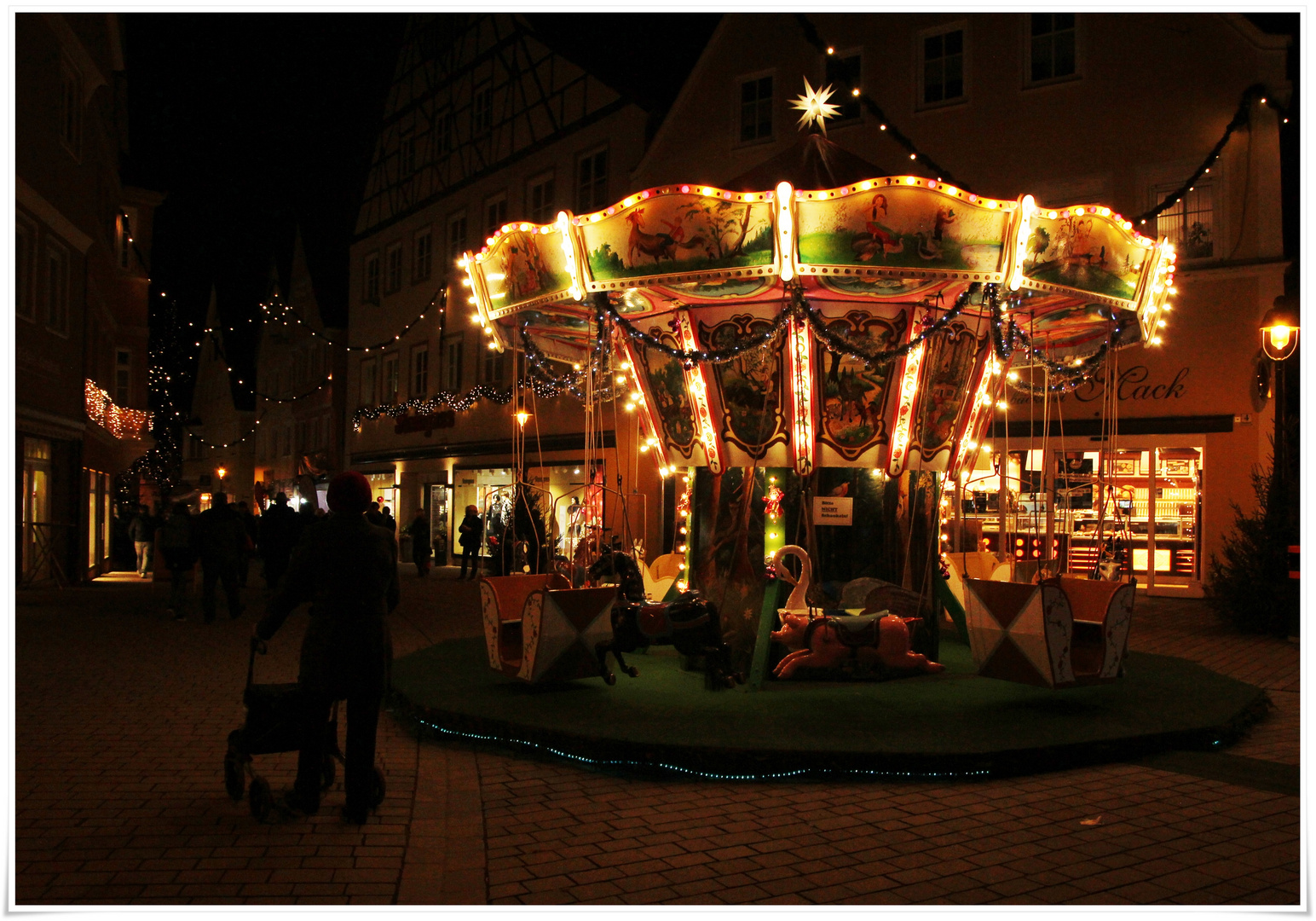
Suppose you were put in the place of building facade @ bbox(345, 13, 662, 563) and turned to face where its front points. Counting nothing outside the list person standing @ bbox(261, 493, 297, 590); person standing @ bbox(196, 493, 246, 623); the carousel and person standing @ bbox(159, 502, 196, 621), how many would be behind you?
0

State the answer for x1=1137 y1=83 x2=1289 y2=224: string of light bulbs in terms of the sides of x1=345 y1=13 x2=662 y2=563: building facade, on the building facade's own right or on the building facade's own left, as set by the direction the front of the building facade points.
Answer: on the building facade's own left

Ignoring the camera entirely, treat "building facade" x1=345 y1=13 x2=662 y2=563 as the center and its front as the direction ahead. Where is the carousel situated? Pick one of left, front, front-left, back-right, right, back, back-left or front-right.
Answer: front-left

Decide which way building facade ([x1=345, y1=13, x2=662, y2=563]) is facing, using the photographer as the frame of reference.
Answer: facing the viewer and to the left of the viewer

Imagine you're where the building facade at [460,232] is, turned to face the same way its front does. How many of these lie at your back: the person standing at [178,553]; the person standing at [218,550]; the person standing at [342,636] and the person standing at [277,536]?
0

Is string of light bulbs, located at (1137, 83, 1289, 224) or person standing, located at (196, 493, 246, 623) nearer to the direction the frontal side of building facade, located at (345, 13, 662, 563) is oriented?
the person standing

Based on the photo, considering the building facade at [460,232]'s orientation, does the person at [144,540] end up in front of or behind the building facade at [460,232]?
in front

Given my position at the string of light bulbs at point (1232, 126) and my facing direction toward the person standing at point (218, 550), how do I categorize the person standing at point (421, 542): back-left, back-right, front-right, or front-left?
front-right

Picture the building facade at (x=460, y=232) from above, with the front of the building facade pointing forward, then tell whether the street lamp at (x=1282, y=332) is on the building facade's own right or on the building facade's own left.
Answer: on the building facade's own left
